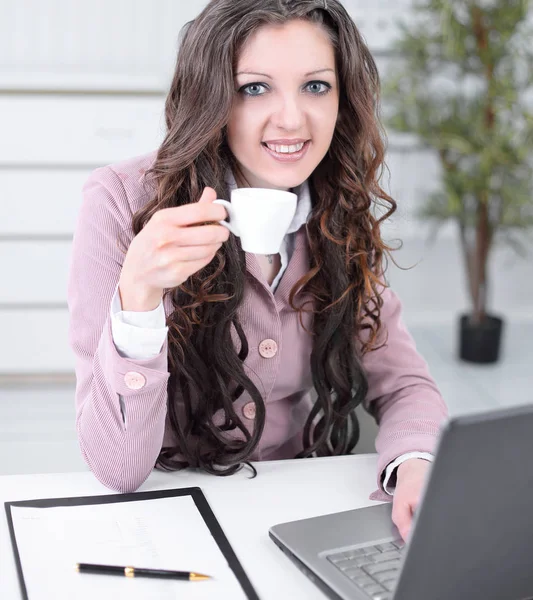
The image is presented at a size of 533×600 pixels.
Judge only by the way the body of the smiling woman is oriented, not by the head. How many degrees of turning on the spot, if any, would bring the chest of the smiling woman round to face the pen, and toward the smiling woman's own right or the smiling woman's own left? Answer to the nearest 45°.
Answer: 0° — they already face it

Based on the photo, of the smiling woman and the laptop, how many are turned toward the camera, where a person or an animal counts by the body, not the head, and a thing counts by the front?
1

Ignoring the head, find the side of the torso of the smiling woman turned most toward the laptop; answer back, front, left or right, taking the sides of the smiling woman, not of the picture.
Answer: front

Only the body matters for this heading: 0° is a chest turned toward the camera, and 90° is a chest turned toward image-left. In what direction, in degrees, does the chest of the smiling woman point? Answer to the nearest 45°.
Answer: approximately 0°

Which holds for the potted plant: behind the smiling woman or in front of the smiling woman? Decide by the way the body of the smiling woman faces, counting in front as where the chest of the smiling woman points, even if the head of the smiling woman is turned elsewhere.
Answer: behind

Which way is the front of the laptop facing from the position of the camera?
facing away from the viewer and to the left of the viewer

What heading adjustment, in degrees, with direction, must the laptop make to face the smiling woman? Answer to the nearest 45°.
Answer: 0° — it already faces them
